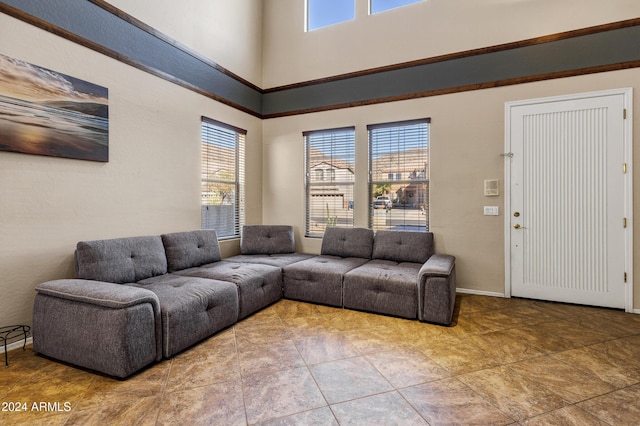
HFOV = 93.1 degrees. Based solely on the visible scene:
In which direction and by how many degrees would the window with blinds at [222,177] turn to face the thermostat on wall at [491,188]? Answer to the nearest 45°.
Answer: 0° — it already faces it

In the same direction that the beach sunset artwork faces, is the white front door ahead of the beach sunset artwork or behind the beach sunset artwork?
ahead

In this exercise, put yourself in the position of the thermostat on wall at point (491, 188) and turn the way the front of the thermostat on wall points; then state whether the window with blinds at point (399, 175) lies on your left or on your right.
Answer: on your right

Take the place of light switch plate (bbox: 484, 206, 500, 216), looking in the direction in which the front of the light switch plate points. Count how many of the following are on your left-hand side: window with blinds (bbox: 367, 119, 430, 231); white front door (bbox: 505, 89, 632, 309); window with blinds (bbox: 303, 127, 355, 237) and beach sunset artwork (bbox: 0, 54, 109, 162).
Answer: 1

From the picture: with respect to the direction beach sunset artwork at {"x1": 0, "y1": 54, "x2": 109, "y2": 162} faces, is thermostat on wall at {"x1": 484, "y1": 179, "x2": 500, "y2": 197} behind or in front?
in front

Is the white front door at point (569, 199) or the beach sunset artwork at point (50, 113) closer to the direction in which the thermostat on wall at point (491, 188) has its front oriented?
the beach sunset artwork

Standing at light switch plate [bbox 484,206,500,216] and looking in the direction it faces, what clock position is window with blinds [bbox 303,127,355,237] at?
The window with blinds is roughly at 3 o'clock from the light switch plate.

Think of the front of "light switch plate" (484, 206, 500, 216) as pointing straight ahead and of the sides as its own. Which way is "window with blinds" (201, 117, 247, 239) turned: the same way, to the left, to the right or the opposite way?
to the left

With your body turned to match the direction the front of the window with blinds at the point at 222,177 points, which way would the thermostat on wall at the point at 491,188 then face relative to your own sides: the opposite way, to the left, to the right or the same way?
to the right

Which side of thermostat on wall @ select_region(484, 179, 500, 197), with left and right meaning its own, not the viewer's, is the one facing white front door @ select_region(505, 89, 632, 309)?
left

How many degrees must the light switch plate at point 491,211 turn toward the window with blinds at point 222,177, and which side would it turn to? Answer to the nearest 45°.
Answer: approximately 90° to its right

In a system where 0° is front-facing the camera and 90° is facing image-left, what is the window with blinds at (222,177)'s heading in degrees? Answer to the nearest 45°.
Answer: approximately 315°

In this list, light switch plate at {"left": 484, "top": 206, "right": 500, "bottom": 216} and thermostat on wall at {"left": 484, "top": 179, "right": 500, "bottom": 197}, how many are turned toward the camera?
2

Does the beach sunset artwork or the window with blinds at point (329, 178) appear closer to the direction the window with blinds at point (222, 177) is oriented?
the window with blinds

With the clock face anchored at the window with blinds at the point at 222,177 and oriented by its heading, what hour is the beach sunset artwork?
The beach sunset artwork is roughly at 3 o'clock from the window with blinds.

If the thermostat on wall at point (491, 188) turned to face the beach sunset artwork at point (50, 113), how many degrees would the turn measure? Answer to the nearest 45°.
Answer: approximately 45° to its right
